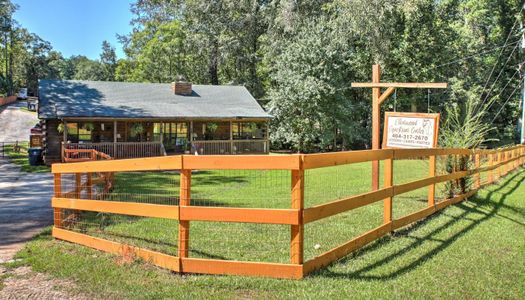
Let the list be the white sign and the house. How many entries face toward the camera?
2

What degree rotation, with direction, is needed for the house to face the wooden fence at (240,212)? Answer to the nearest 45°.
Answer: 0° — it already faces it

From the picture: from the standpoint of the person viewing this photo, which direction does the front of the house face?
facing the viewer

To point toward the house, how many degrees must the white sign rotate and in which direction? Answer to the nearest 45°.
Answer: approximately 135° to its right

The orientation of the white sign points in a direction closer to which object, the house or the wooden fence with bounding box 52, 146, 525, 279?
the wooden fence

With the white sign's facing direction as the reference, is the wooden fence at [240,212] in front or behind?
in front

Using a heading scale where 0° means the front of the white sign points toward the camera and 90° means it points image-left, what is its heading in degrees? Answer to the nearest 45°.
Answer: approximately 0°
